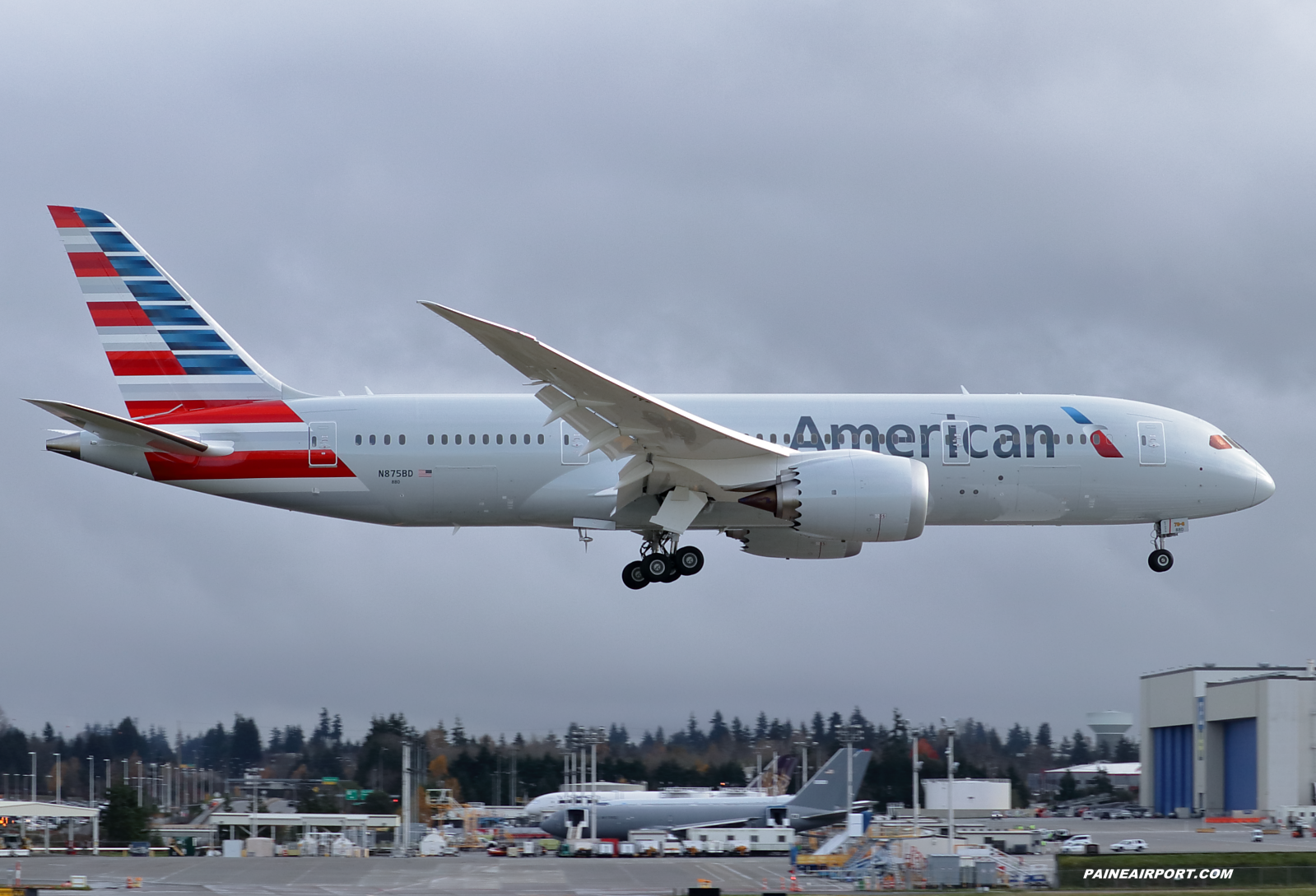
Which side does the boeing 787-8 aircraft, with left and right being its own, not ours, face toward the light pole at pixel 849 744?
left

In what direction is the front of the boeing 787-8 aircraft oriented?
to the viewer's right
